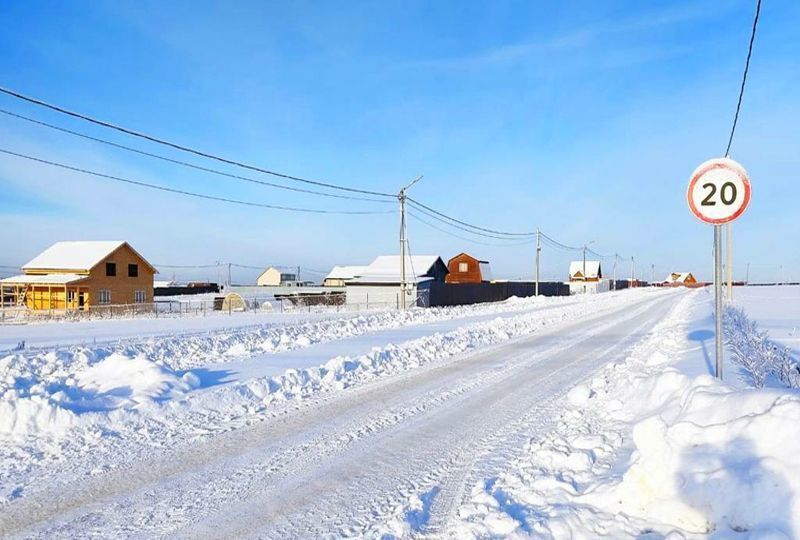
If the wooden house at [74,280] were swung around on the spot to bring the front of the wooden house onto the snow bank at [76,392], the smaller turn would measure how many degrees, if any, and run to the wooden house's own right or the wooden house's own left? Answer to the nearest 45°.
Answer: approximately 45° to the wooden house's own left

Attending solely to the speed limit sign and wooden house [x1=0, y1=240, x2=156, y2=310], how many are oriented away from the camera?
0

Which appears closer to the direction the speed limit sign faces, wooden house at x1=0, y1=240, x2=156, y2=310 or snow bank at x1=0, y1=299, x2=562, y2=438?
the snow bank

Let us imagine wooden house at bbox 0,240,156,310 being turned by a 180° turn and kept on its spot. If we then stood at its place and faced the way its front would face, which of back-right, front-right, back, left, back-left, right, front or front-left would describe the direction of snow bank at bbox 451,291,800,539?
back-right

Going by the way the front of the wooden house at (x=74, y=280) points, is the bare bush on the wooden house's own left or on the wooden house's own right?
on the wooden house's own left

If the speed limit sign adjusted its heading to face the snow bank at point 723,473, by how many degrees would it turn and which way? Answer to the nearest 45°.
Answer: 0° — it already faces it

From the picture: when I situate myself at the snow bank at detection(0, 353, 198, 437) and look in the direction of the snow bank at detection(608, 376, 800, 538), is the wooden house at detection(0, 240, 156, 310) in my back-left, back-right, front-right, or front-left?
back-left

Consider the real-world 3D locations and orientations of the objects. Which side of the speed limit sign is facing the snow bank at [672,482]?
front

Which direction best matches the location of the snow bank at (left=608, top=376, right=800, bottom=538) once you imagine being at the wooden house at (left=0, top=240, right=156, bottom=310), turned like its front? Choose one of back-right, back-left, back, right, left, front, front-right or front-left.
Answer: front-left
